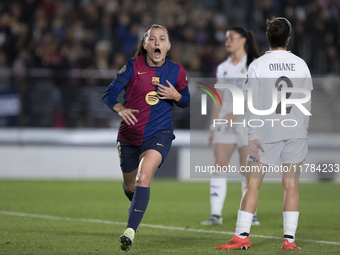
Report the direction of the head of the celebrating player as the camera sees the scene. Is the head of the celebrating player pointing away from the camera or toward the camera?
toward the camera

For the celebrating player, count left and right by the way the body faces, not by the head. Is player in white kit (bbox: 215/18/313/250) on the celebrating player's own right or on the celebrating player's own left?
on the celebrating player's own left

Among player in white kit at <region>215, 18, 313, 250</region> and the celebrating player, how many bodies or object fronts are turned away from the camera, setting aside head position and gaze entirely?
1

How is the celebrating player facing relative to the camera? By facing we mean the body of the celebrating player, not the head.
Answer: toward the camera

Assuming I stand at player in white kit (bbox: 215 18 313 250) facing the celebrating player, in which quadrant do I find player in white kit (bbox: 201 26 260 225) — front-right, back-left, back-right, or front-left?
front-right

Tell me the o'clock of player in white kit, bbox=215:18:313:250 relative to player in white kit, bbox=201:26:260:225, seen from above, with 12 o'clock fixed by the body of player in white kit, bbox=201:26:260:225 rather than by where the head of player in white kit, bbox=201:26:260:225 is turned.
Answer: player in white kit, bbox=215:18:313:250 is roughly at 10 o'clock from player in white kit, bbox=201:26:260:225.

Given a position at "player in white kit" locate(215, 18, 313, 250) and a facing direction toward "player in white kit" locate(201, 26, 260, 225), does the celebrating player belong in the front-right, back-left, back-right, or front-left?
front-left

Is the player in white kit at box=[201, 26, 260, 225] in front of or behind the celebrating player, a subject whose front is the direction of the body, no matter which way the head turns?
behind

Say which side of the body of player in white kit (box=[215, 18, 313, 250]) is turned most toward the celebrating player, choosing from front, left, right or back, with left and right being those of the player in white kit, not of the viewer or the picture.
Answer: left

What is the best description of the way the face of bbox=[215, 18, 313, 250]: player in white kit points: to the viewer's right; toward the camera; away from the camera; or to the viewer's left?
away from the camera

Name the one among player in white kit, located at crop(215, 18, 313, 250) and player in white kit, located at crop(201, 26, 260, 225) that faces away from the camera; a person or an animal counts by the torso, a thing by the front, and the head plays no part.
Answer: player in white kit, located at crop(215, 18, 313, 250)

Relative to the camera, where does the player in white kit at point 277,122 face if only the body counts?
away from the camera

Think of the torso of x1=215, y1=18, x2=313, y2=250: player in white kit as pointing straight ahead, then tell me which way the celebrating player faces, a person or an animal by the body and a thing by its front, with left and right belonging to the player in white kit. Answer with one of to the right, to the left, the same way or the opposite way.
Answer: the opposite way

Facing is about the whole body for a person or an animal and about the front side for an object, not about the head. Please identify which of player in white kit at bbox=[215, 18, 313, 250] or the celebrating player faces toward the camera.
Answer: the celebrating player

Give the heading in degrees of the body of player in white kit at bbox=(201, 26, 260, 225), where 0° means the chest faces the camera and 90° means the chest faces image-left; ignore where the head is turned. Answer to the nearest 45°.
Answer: approximately 45°

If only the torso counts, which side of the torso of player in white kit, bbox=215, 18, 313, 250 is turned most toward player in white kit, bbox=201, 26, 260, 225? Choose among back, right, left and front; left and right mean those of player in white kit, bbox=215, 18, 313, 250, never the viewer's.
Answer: front
